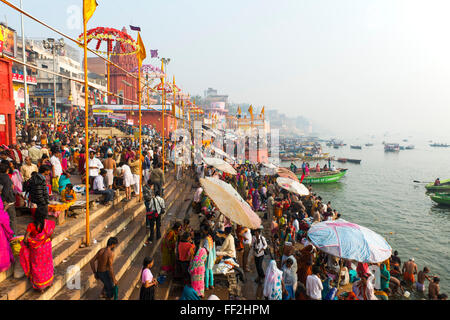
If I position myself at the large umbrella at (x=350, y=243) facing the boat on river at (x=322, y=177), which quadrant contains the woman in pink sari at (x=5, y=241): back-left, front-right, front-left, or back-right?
back-left

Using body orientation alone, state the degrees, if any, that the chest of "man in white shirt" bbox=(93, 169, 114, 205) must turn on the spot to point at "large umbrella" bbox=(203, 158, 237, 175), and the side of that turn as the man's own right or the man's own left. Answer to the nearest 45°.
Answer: approximately 45° to the man's own left

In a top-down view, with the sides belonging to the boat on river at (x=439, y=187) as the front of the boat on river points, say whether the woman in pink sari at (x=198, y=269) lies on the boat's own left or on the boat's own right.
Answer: on the boat's own left

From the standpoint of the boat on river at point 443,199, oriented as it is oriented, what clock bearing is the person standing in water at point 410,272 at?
The person standing in water is roughly at 9 o'clock from the boat on river.

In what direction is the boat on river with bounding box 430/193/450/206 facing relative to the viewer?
to the viewer's left

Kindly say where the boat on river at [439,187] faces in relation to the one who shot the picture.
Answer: facing to the left of the viewer

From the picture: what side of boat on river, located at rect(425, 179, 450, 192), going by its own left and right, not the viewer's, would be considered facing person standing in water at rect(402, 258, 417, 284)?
left
